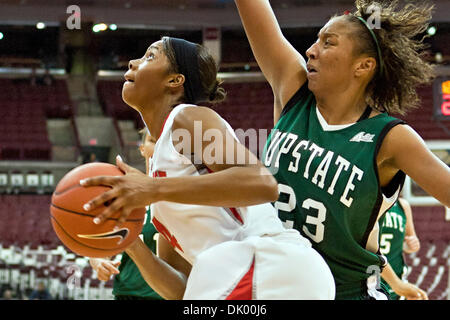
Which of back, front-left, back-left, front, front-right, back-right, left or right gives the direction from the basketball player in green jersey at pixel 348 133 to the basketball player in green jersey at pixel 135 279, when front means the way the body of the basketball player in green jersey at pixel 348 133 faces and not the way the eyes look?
right

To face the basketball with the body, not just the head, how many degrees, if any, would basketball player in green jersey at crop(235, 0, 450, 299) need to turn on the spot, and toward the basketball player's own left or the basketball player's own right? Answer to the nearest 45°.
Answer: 0° — they already face it

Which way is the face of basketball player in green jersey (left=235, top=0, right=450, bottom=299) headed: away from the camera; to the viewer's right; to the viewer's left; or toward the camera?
to the viewer's left

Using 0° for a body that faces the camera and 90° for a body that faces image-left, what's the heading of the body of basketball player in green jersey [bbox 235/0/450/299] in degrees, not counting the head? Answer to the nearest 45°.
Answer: approximately 45°

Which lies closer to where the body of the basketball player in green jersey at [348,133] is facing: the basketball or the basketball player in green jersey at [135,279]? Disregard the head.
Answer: the basketball
